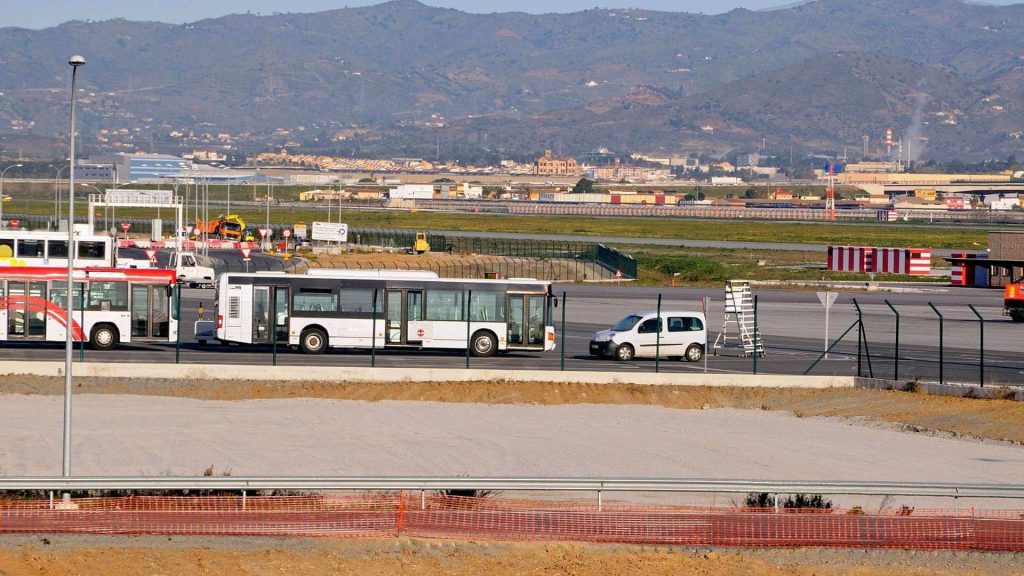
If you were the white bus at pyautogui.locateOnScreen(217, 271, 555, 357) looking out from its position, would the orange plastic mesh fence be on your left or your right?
on your right

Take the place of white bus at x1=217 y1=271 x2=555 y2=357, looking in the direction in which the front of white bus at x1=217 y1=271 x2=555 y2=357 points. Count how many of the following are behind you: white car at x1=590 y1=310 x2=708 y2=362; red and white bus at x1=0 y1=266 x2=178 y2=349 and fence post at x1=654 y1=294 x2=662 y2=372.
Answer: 1

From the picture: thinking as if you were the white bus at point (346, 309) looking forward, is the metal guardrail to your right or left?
on your right

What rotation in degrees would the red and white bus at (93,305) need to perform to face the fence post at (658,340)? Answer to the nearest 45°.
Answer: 0° — it already faces it

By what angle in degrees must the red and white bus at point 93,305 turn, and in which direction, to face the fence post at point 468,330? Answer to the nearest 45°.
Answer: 0° — it already faces it

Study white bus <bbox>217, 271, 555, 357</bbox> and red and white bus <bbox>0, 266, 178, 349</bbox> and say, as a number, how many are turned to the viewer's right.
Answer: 2

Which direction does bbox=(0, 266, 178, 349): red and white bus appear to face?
to the viewer's right

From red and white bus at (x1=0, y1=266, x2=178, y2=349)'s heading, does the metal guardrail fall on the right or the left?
on its right

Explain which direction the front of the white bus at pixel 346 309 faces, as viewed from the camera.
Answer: facing to the right of the viewer

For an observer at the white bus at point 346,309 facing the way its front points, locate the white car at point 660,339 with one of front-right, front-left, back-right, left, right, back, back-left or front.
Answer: front
